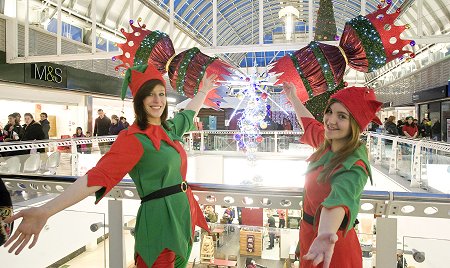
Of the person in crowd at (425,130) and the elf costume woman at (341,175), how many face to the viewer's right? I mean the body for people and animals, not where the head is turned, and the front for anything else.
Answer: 0

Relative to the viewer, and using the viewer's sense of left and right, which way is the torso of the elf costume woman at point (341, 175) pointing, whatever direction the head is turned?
facing the viewer and to the left of the viewer

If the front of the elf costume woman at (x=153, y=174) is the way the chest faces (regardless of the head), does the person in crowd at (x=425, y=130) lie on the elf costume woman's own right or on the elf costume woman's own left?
on the elf costume woman's own left

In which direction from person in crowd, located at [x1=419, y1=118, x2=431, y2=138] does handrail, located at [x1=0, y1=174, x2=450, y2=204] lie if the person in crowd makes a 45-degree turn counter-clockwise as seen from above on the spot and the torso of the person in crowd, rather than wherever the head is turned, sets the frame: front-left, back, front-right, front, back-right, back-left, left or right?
front

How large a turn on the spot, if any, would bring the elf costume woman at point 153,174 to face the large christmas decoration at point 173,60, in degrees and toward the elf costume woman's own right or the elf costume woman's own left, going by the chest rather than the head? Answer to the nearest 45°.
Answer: approximately 135° to the elf costume woman's own left

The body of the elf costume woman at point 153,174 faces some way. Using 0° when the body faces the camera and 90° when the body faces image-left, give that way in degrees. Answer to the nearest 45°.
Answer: approximately 315°
